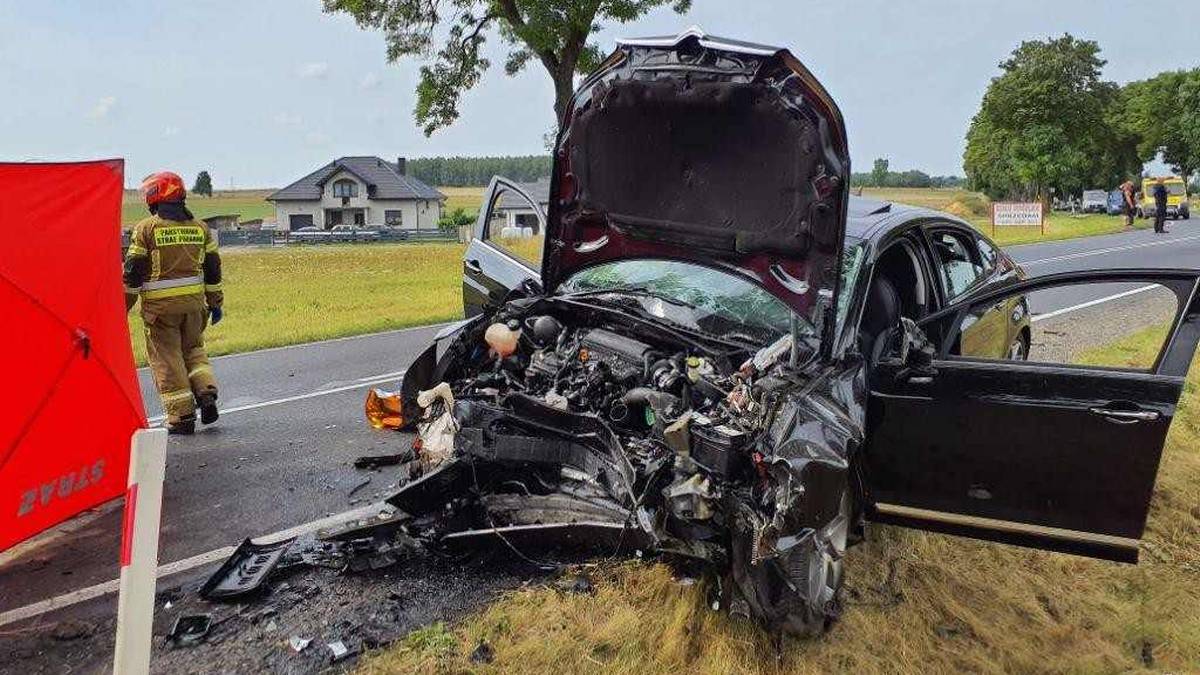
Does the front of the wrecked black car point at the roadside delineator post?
yes

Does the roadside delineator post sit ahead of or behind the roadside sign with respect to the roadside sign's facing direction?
ahead

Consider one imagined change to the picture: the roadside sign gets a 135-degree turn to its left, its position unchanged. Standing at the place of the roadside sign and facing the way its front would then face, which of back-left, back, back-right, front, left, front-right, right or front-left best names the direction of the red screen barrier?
back-right

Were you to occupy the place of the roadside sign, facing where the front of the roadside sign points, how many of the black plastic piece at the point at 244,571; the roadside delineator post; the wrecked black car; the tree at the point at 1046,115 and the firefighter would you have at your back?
1

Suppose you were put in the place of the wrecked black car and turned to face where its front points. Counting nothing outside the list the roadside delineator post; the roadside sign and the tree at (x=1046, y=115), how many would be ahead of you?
1

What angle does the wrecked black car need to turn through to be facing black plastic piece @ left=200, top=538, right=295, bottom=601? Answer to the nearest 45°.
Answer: approximately 45° to its right

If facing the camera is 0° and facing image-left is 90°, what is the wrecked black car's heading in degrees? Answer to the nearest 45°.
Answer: approximately 45°

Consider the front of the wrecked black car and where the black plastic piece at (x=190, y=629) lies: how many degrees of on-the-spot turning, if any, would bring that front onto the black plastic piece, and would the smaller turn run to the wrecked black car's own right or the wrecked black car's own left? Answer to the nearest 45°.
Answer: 0° — it already faces it

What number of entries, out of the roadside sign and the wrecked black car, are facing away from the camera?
0

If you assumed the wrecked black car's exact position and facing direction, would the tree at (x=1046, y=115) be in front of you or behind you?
behind

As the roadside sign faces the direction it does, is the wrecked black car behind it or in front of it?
in front

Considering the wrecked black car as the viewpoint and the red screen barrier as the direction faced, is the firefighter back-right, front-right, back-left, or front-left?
front-right

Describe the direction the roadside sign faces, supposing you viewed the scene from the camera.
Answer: facing the viewer

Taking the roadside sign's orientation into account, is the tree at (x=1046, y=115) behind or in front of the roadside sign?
behind

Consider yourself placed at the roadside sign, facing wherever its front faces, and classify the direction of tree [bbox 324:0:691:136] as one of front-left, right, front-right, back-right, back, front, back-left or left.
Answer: front-right
